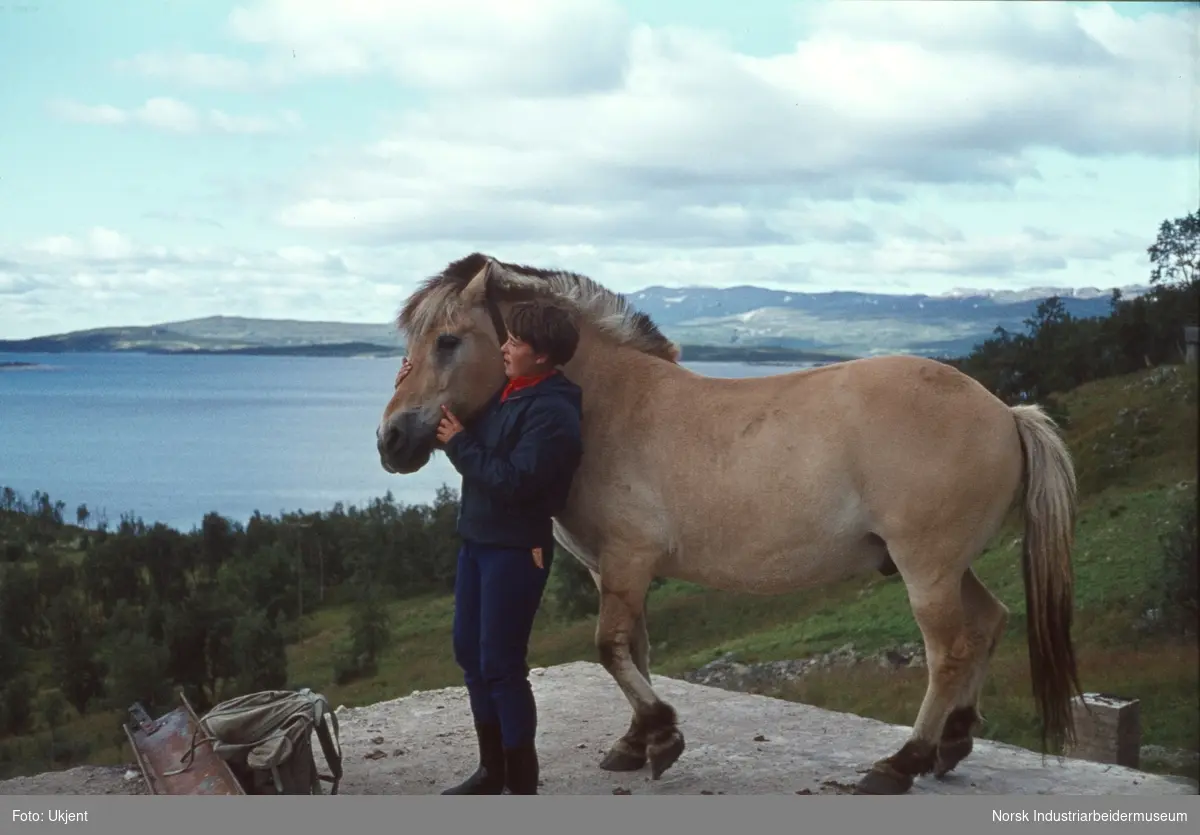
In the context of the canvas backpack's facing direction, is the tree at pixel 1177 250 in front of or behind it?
behind

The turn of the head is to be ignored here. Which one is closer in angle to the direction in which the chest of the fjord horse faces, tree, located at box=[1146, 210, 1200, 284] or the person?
the person

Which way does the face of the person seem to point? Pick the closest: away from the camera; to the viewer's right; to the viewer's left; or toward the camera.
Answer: to the viewer's left

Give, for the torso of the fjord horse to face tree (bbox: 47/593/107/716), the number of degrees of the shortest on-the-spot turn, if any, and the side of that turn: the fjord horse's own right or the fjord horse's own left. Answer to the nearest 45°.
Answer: approximately 45° to the fjord horse's own right

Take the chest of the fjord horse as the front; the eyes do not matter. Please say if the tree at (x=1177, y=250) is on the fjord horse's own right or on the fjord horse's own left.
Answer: on the fjord horse's own right

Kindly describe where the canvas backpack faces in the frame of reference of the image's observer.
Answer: facing to the left of the viewer

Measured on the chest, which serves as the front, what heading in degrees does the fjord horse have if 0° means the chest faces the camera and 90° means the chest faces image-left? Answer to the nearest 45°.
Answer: approximately 90°

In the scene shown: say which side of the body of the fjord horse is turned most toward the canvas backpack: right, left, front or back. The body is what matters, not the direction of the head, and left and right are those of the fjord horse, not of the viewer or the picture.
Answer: front

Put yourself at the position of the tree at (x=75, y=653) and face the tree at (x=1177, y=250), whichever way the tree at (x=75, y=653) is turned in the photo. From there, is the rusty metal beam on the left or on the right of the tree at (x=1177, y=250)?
right
